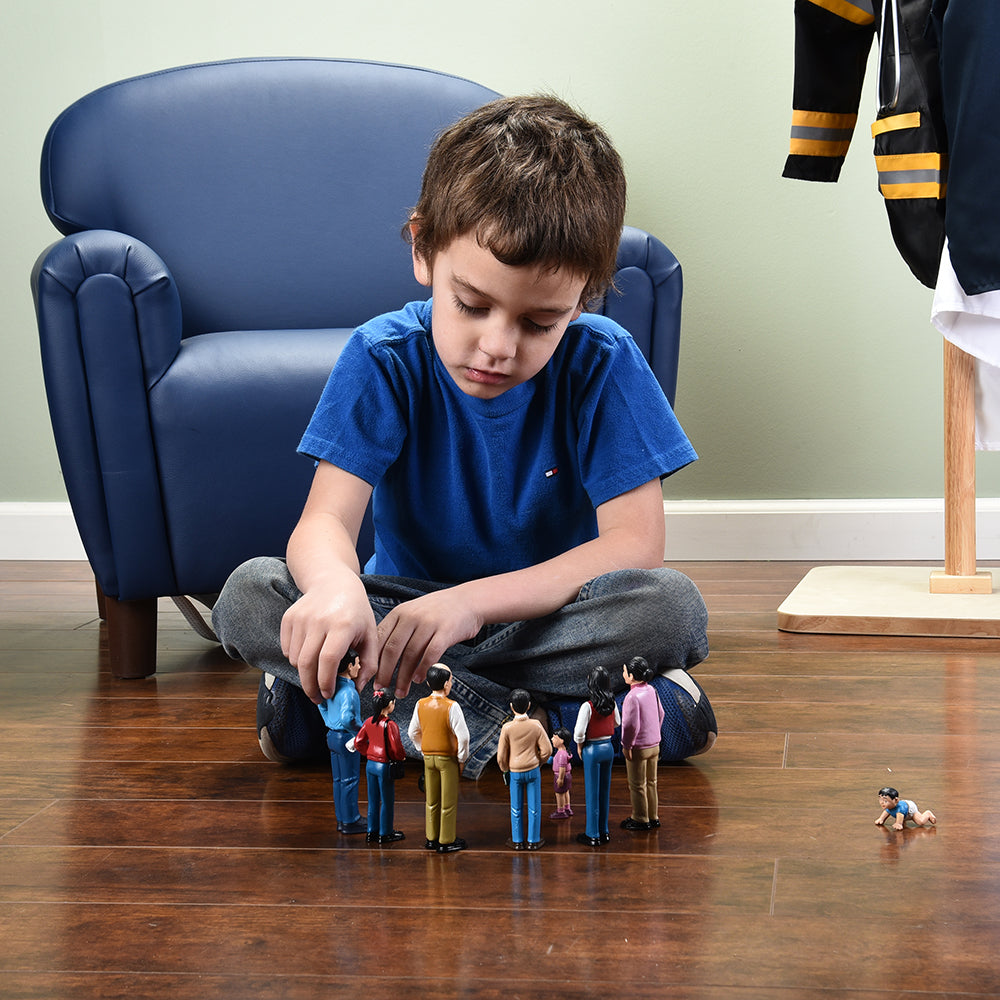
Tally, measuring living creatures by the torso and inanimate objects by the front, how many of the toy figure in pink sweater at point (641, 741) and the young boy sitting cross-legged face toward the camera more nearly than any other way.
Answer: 1

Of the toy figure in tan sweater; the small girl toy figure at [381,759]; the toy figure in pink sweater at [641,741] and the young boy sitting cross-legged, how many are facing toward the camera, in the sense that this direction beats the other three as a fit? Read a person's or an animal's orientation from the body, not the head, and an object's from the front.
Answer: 1

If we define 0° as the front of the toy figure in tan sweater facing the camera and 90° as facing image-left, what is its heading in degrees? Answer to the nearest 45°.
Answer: approximately 180°

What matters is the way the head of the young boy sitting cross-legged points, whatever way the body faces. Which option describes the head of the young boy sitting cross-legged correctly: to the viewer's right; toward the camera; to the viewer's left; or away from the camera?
toward the camera

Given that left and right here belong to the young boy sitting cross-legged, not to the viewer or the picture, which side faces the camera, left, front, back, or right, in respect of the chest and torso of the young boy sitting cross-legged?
front

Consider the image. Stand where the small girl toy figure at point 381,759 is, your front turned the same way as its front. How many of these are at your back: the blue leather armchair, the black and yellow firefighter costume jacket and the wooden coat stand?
0

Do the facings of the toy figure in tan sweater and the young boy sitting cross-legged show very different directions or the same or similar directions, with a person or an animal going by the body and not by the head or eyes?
very different directions

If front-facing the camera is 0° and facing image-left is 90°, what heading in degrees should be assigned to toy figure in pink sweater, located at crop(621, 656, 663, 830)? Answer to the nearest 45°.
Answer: approximately 135°

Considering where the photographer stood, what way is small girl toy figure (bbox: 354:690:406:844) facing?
facing away from the viewer and to the right of the viewer
